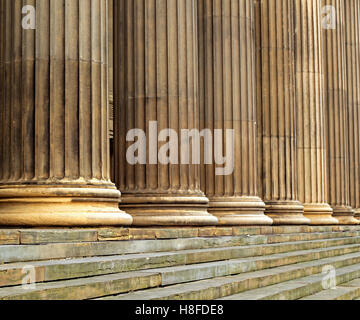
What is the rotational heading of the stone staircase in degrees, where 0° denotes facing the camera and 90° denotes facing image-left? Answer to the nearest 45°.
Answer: approximately 315°
